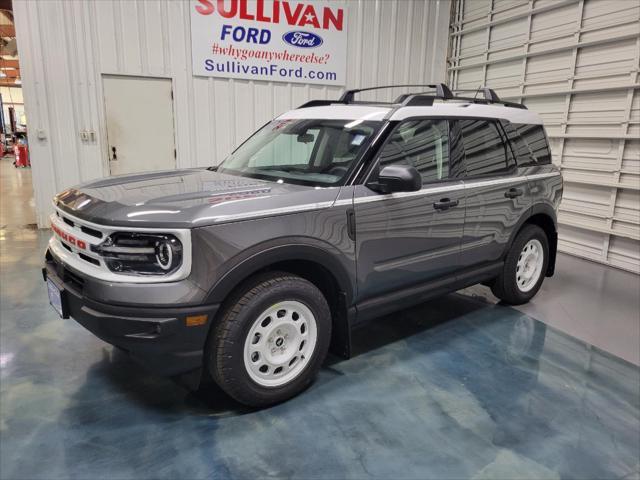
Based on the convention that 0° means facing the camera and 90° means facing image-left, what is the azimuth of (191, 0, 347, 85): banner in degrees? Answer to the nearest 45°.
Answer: approximately 0°

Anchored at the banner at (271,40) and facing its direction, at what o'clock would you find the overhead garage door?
The overhead garage door is roughly at 10 o'clock from the banner.

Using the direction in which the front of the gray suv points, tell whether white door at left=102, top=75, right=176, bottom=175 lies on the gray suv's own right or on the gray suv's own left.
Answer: on the gray suv's own right

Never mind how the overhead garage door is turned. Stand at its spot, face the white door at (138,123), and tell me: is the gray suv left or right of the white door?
left

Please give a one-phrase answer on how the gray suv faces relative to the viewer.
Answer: facing the viewer and to the left of the viewer

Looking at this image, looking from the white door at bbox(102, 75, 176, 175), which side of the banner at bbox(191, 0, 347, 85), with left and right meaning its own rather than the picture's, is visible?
right

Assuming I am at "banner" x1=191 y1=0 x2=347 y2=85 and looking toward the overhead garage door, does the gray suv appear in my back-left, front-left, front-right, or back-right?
front-right

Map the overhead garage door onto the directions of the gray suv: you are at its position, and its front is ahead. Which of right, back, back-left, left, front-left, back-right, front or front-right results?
back

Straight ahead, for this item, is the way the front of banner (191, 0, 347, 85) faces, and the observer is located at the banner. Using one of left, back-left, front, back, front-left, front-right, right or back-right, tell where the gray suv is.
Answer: front

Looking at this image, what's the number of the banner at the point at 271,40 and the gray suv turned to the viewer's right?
0

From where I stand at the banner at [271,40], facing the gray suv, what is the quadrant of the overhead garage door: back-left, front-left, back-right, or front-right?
front-left

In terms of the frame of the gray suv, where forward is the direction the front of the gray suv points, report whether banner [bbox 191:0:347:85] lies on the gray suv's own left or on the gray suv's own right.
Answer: on the gray suv's own right

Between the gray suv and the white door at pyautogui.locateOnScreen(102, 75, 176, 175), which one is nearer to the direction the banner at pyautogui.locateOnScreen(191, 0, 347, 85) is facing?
the gray suv
